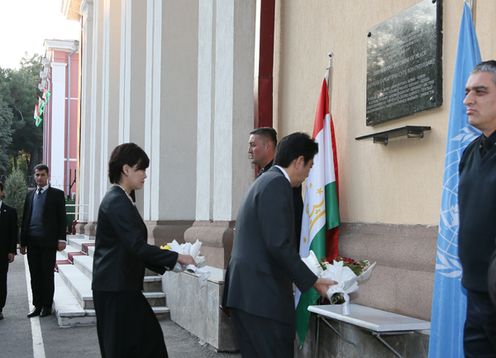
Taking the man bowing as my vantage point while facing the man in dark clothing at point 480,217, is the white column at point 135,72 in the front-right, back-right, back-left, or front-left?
back-left

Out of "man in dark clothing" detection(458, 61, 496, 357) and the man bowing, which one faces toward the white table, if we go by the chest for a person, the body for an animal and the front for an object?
the man bowing

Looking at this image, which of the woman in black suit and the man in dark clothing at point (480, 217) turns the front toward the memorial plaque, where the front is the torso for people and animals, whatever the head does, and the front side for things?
the woman in black suit

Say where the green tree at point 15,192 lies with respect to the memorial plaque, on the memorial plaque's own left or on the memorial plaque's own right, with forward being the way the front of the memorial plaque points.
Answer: on the memorial plaque's own right

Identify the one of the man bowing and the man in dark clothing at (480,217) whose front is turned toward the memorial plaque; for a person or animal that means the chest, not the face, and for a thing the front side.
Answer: the man bowing

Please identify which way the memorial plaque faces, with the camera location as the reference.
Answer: facing the viewer and to the left of the viewer

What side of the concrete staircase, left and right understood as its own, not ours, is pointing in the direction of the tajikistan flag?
left

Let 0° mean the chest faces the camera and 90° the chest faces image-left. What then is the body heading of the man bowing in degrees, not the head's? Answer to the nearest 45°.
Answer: approximately 225°

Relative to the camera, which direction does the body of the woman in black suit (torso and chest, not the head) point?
to the viewer's right

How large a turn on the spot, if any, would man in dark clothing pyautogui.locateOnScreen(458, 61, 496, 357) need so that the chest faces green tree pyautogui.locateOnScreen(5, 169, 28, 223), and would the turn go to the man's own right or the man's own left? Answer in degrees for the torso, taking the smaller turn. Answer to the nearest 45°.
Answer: approximately 90° to the man's own right

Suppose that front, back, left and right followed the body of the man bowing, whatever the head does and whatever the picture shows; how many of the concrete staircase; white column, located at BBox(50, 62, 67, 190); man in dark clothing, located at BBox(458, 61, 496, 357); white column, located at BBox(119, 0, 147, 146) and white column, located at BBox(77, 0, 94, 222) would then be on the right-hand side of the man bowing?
1

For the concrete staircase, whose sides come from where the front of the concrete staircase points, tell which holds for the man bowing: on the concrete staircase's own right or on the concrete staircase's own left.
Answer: on the concrete staircase's own left

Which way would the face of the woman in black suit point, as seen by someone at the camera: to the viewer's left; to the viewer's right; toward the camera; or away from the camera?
to the viewer's right

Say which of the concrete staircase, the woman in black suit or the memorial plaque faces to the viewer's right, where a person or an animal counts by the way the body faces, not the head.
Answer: the woman in black suit

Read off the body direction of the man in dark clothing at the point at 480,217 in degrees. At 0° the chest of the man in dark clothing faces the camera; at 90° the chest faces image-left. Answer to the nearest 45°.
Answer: approximately 45°
